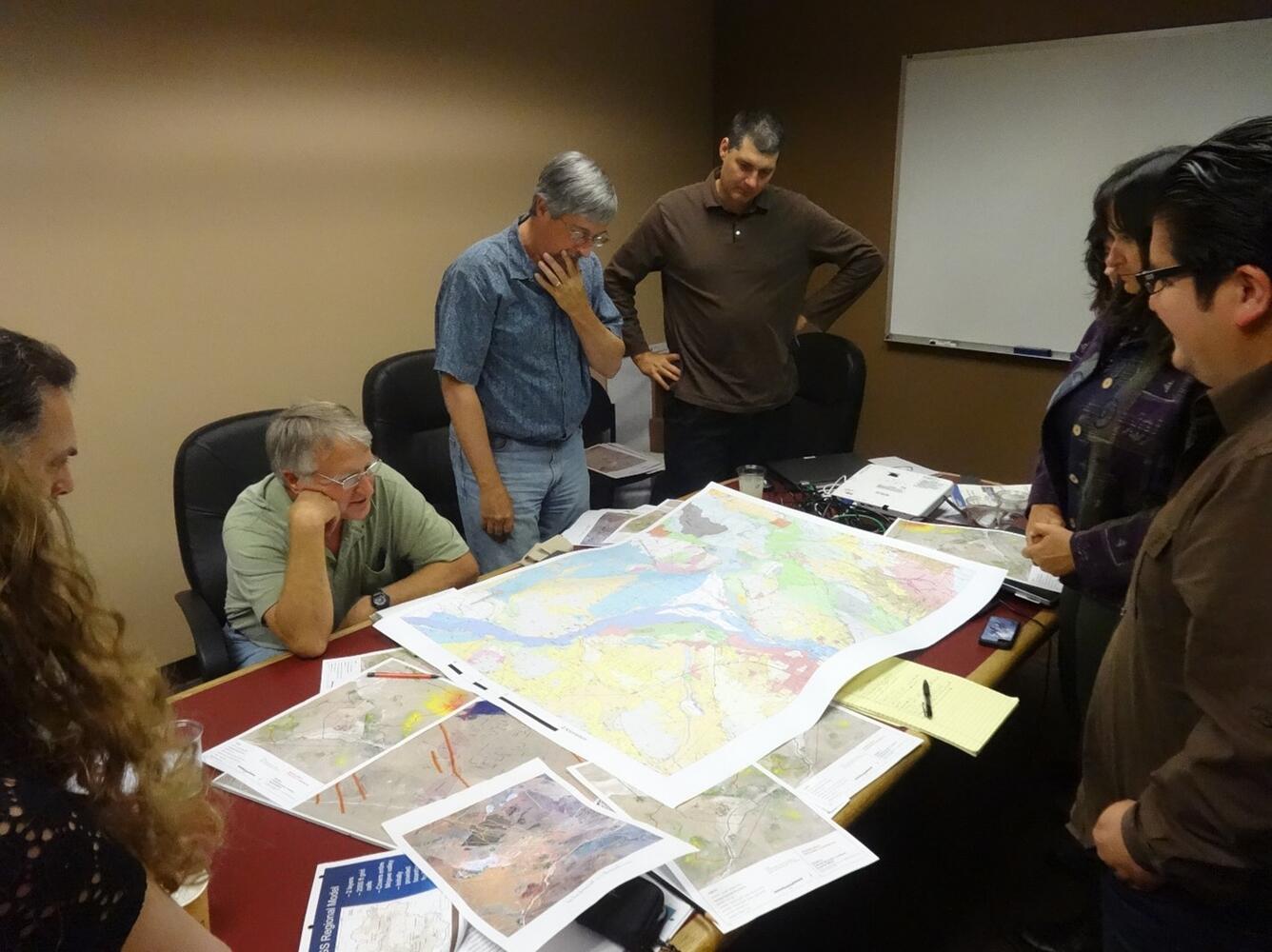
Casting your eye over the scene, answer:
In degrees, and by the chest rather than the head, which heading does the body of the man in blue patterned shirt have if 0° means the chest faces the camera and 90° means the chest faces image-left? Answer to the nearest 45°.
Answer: approximately 315°

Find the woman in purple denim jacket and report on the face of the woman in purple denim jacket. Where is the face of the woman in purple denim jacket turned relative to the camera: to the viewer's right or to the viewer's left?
to the viewer's left

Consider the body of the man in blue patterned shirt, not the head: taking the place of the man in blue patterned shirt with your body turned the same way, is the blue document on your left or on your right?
on your right

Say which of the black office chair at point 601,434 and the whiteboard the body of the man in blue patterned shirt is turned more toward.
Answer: the whiteboard

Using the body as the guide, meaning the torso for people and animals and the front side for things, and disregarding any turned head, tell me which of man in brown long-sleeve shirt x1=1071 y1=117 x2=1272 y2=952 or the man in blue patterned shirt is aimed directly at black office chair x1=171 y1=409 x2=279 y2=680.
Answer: the man in brown long-sleeve shirt

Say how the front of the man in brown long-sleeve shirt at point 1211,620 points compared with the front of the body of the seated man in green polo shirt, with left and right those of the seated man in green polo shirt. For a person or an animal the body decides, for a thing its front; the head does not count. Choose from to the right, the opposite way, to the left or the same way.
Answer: the opposite way

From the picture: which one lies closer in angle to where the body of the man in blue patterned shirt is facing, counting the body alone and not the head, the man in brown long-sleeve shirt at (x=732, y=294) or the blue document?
the blue document

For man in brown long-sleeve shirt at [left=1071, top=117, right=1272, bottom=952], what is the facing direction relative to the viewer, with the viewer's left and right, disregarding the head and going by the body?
facing to the left of the viewer
